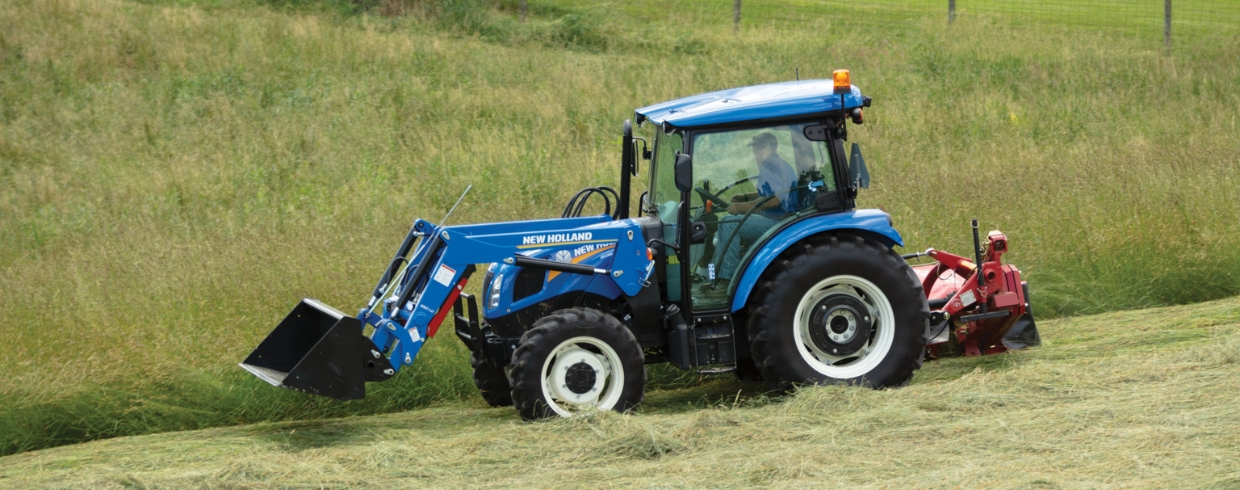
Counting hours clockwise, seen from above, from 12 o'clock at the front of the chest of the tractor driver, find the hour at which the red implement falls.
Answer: The red implement is roughly at 5 o'clock from the tractor driver.

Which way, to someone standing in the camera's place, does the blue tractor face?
facing to the left of the viewer

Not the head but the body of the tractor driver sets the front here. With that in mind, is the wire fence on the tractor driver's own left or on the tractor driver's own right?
on the tractor driver's own right

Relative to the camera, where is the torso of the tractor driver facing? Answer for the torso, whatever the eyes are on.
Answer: to the viewer's left

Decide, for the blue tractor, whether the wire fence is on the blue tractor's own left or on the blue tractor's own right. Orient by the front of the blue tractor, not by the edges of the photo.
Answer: on the blue tractor's own right
